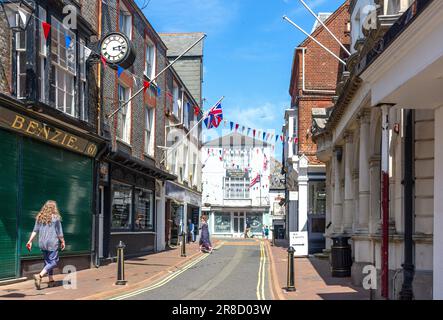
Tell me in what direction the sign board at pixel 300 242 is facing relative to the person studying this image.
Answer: facing the viewer

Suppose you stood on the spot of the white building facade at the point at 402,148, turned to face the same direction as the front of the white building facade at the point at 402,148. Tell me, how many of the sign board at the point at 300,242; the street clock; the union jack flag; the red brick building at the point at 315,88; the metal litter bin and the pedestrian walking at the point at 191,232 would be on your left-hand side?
0

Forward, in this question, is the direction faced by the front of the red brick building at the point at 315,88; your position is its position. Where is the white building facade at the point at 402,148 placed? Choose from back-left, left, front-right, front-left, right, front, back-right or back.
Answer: left

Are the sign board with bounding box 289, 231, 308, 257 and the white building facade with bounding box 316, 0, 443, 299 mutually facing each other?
no

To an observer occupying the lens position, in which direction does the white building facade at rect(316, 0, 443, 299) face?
facing to the left of the viewer

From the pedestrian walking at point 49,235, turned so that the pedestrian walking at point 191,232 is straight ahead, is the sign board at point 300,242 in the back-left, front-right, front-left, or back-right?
front-right

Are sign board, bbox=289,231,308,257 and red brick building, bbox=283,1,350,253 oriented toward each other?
no

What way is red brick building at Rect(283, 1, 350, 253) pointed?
to the viewer's left

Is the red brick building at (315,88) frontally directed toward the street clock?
no

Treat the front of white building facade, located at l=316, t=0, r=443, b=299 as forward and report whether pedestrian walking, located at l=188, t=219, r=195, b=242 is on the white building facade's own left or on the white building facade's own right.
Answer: on the white building facade's own right

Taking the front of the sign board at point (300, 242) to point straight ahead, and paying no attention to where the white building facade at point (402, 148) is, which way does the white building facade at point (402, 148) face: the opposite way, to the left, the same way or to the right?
to the right
